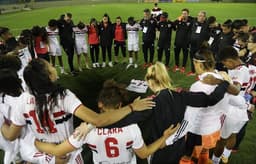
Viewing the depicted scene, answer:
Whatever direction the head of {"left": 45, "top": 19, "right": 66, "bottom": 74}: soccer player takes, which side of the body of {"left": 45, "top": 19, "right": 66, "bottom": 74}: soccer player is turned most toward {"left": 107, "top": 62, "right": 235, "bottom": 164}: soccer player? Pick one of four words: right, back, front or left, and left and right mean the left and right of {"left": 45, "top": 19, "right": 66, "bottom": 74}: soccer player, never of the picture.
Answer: front

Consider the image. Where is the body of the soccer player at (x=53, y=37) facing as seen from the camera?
toward the camera

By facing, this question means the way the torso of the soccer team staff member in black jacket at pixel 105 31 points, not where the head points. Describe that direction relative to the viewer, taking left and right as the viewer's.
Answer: facing the viewer

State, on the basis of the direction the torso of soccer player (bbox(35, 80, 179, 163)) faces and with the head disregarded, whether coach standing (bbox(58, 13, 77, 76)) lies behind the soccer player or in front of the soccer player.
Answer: in front

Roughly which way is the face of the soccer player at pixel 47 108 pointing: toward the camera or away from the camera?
away from the camera

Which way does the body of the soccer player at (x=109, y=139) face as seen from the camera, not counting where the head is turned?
away from the camera

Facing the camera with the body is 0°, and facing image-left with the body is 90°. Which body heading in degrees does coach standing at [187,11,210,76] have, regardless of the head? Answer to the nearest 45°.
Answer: approximately 45°

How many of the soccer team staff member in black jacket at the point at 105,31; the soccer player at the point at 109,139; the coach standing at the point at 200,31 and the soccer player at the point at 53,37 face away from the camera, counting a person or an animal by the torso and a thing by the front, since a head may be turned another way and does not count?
1

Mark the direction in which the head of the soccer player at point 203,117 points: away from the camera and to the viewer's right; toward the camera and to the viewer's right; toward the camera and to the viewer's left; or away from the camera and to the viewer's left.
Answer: away from the camera and to the viewer's left

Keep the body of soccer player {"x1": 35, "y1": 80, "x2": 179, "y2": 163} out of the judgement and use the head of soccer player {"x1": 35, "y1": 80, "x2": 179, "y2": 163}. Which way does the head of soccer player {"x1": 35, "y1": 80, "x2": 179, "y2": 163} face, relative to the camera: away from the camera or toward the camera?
away from the camera

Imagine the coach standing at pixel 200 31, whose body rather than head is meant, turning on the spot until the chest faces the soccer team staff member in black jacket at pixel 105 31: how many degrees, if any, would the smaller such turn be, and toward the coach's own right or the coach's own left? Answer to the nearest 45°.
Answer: approximately 45° to the coach's own right

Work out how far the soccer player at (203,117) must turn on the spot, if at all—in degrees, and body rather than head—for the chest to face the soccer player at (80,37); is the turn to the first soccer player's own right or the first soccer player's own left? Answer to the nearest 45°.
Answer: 0° — they already face them

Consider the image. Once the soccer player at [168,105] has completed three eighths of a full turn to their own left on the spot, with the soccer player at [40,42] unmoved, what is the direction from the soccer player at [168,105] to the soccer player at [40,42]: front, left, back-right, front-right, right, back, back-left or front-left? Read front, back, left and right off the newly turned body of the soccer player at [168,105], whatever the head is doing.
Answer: back-right

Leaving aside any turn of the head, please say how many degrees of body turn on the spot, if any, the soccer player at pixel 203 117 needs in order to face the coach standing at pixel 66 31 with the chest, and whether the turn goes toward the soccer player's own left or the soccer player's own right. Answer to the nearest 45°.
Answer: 0° — they already face them

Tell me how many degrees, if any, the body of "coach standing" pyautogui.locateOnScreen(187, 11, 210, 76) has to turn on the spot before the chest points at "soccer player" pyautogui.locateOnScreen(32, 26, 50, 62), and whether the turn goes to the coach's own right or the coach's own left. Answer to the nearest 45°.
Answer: approximately 45° to the coach's own right

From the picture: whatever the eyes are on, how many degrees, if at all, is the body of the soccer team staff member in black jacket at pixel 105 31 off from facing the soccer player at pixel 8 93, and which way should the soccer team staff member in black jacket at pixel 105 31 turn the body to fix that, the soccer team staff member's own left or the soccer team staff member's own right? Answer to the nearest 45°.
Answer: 0° — they already face them

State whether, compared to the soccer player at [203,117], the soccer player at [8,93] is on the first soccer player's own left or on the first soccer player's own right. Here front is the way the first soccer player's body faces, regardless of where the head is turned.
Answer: on the first soccer player's own left

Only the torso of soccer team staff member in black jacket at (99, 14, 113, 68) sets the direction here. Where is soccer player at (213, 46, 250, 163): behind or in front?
in front

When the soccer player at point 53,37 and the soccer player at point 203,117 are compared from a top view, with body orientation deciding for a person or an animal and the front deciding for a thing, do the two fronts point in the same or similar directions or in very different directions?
very different directions

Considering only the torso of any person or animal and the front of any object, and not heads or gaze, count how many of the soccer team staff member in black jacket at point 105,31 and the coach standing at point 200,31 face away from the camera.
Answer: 0
